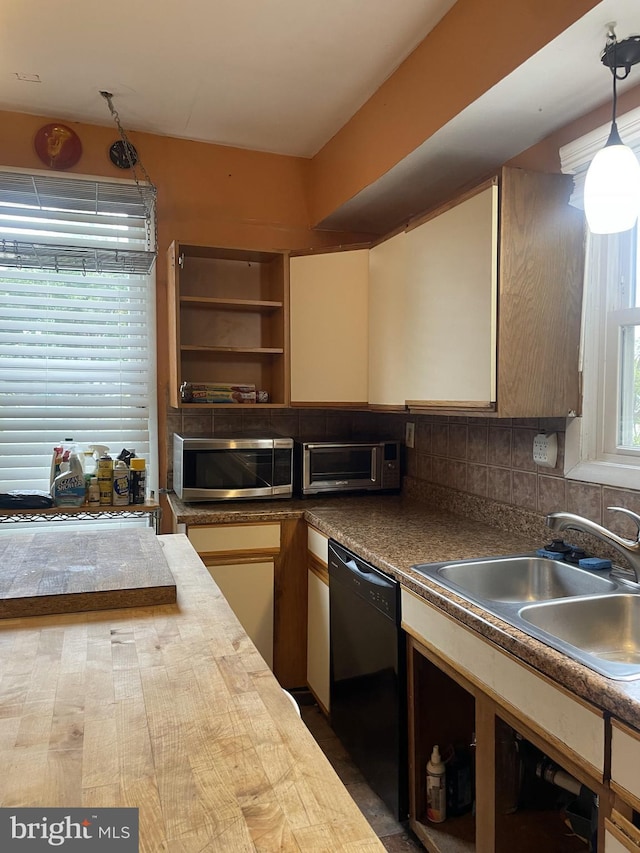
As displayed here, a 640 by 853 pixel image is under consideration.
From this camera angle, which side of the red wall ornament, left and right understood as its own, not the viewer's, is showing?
front

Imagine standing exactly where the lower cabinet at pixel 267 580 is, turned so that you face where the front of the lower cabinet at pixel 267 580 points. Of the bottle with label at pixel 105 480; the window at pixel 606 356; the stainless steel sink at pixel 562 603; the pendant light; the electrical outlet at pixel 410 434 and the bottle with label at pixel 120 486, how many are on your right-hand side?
2

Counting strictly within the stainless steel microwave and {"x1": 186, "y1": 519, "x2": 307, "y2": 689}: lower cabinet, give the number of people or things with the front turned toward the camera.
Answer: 2

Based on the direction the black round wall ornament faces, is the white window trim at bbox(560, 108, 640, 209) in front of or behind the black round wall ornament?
in front

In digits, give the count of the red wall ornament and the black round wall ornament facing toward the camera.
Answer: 2

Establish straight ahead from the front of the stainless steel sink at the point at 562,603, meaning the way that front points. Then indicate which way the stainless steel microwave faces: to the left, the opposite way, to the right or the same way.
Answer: to the left

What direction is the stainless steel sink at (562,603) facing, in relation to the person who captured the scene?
facing the viewer and to the left of the viewer

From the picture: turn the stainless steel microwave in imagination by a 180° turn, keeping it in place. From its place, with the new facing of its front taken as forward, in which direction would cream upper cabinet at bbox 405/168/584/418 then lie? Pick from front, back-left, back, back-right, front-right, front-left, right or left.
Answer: back-right

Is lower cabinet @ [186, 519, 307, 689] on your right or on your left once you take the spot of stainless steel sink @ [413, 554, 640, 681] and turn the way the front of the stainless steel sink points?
on your right

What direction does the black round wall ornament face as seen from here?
toward the camera

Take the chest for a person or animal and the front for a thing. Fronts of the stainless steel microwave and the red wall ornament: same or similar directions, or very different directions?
same or similar directions

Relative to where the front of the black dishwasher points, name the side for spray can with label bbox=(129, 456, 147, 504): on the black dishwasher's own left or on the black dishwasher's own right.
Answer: on the black dishwasher's own right
